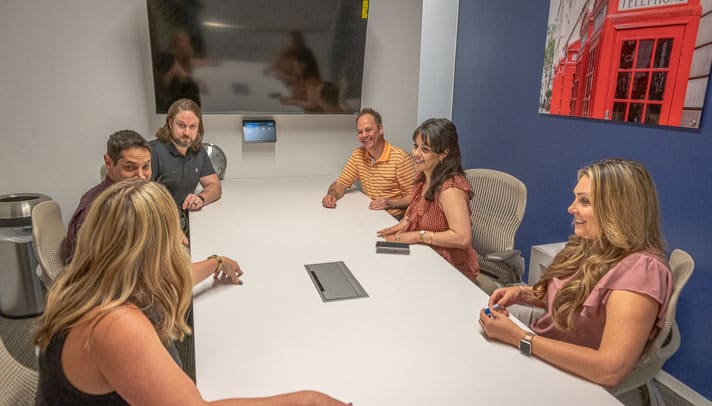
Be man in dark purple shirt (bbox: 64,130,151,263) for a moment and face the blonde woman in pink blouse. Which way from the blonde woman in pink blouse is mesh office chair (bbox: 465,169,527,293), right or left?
left

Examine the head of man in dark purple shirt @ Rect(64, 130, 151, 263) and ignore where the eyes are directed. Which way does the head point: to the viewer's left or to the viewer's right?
to the viewer's right

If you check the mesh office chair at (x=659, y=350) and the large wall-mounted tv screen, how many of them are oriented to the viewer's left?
1

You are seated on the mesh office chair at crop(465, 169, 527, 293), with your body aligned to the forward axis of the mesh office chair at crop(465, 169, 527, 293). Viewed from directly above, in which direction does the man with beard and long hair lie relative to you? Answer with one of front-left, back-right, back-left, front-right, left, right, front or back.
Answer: front-right

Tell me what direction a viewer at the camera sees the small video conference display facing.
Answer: facing the viewer

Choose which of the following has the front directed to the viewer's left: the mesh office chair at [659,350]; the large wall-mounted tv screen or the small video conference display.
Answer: the mesh office chair

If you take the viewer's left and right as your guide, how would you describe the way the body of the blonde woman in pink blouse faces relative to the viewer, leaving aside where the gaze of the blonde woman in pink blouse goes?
facing to the left of the viewer

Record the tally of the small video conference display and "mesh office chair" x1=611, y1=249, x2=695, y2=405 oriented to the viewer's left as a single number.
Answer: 1

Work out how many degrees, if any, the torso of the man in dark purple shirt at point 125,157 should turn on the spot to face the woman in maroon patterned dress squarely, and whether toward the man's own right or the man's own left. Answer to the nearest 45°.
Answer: approximately 45° to the man's own left

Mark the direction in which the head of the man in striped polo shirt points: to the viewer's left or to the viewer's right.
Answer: to the viewer's left

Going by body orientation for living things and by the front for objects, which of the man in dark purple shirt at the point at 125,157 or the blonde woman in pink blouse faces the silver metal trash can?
the blonde woman in pink blouse

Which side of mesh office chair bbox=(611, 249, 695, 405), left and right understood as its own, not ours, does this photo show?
left
